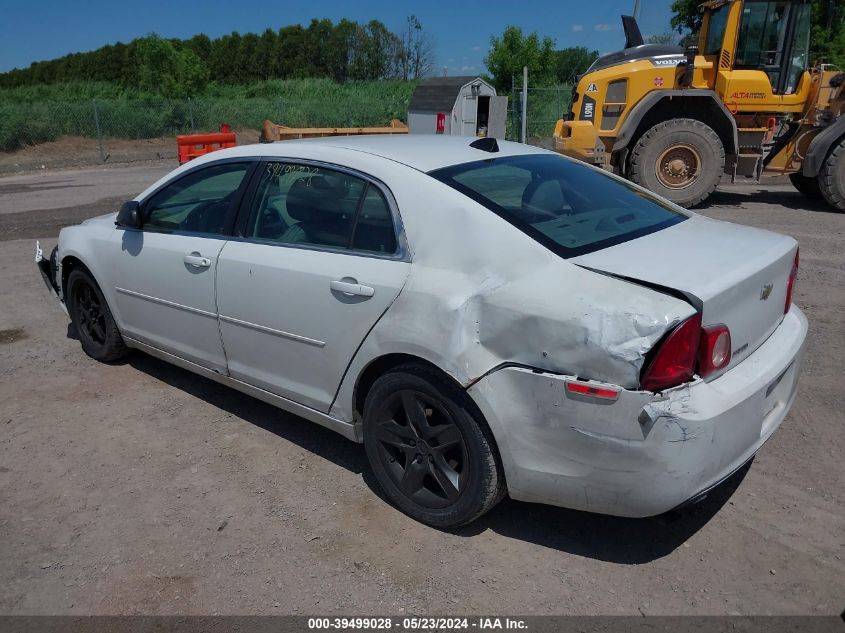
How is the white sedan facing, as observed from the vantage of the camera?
facing away from the viewer and to the left of the viewer

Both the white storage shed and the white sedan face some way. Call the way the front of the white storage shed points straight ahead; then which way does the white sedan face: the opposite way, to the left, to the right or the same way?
the opposite way

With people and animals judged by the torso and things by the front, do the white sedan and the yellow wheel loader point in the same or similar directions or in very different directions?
very different directions

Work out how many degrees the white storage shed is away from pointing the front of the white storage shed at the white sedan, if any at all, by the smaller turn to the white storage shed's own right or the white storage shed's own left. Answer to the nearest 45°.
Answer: approximately 45° to the white storage shed's own right

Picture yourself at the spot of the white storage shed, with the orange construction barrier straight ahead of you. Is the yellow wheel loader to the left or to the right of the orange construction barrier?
left

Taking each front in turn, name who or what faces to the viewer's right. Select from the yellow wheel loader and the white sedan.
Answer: the yellow wheel loader

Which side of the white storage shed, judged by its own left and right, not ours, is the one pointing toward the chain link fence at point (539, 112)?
left

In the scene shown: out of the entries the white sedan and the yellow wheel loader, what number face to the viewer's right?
1

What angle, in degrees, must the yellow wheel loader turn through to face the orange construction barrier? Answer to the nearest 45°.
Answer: approximately 180°

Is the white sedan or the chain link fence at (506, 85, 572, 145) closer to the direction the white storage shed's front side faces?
the white sedan

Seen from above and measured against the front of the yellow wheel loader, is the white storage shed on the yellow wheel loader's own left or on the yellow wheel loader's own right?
on the yellow wheel loader's own left

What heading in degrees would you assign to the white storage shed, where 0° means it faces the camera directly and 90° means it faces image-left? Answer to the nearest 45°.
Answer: approximately 315°

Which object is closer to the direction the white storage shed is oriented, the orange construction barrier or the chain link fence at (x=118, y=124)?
the orange construction barrier

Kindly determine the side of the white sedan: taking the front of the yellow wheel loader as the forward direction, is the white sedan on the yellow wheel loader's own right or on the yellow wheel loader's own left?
on the yellow wheel loader's own right

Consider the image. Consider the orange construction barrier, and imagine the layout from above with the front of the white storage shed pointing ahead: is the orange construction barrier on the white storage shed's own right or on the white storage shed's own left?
on the white storage shed's own right

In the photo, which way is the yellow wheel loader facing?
to the viewer's right
